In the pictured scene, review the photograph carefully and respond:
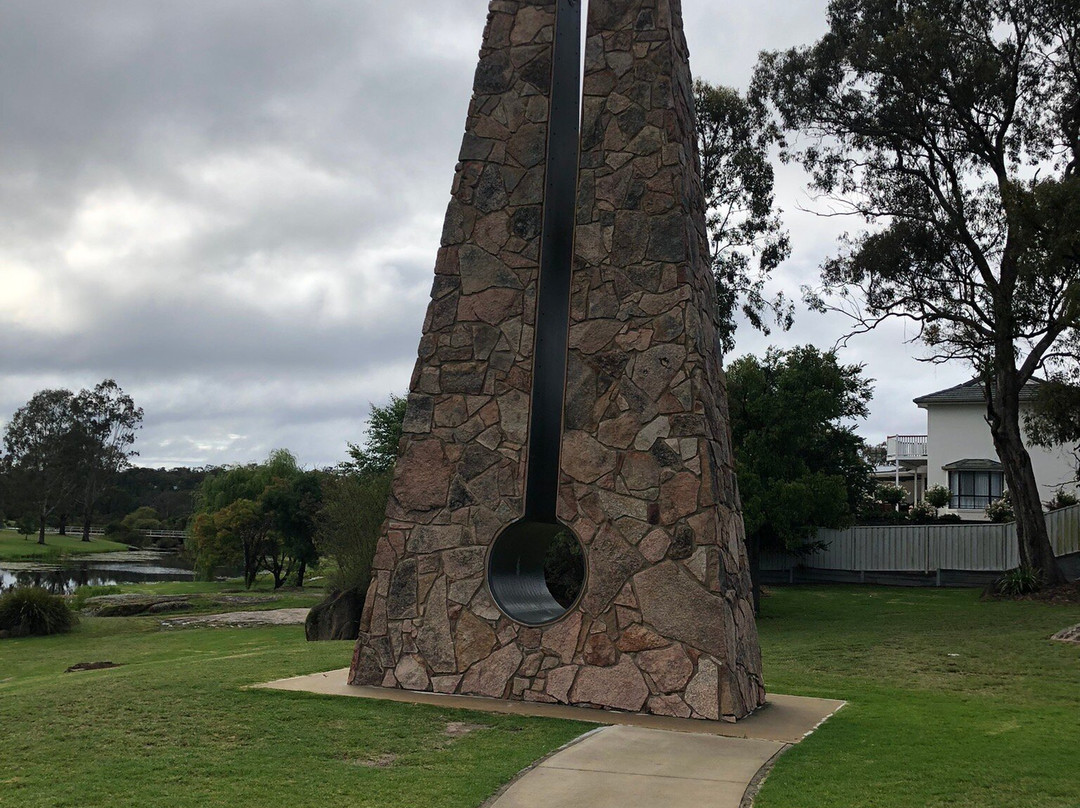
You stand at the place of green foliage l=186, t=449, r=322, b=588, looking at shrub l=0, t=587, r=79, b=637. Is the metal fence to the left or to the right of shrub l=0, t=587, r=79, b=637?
left

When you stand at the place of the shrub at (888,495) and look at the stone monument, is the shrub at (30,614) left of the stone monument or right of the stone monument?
right

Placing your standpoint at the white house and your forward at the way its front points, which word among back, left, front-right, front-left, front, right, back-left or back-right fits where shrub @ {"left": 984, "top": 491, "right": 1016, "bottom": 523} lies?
left
